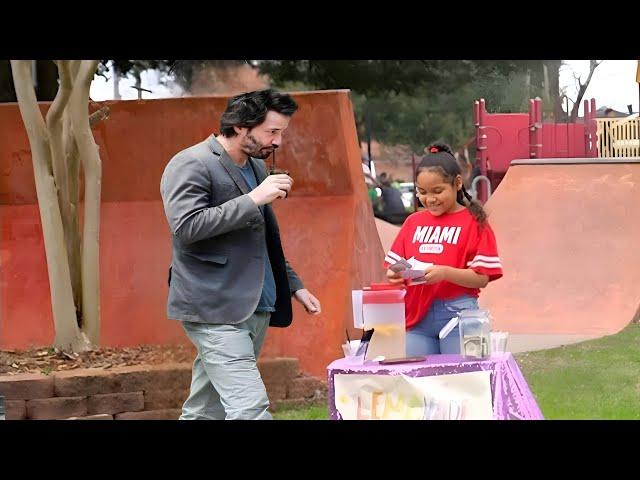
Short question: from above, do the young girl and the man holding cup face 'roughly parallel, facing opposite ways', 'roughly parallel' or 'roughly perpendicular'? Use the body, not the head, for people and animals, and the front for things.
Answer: roughly perpendicular

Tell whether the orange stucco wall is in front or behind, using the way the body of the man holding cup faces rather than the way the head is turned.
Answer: behind

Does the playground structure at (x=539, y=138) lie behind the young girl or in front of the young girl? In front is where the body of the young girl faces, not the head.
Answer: behind

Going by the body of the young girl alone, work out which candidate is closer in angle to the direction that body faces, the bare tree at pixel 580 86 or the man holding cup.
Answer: the man holding cup

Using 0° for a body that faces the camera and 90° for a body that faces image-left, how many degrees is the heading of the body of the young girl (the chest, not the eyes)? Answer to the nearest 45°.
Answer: approximately 45°

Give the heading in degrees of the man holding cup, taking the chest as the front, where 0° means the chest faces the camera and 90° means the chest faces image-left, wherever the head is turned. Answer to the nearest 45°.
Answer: approximately 315°

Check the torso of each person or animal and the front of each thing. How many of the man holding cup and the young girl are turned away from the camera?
0

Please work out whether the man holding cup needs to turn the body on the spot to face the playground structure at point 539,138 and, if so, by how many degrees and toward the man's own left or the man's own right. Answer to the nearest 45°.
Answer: approximately 90° to the man's own left

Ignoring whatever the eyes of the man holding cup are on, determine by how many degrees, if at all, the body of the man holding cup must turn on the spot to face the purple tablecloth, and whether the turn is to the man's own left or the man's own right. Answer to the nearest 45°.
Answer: approximately 45° to the man's own left

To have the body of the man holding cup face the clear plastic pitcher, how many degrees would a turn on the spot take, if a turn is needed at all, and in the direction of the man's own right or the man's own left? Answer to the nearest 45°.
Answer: approximately 45° to the man's own left

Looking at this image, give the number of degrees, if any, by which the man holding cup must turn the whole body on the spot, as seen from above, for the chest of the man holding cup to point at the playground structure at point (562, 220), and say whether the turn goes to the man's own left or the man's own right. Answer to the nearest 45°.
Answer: approximately 90° to the man's own left
